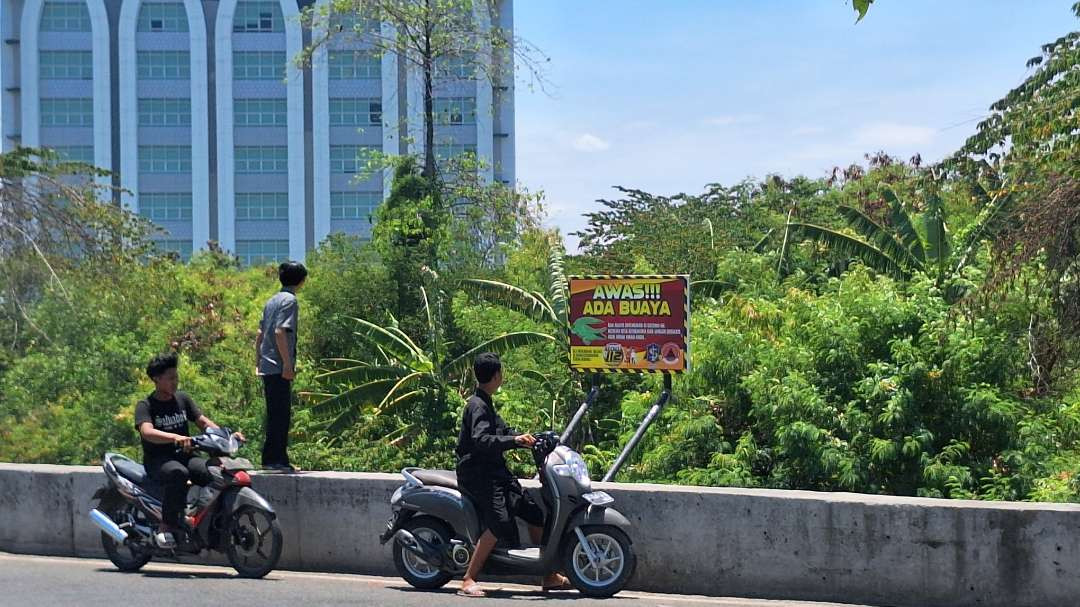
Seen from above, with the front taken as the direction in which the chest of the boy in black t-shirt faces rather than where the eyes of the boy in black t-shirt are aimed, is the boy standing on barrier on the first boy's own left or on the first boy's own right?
on the first boy's own left

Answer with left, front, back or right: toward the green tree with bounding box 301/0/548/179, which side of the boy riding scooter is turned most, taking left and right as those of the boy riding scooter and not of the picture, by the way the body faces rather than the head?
left

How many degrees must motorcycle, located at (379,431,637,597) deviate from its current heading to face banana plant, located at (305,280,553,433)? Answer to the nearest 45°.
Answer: approximately 90° to its left

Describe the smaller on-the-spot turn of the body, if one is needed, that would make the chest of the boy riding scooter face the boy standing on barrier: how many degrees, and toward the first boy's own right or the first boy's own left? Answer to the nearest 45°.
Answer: approximately 135° to the first boy's own left

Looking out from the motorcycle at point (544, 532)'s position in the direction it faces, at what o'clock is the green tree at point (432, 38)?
The green tree is roughly at 9 o'clock from the motorcycle.

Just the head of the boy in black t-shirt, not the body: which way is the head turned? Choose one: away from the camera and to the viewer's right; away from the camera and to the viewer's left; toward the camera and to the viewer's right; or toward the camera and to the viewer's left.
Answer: toward the camera and to the viewer's right

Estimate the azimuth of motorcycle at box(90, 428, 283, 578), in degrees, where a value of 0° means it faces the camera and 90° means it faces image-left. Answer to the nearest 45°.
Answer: approximately 315°

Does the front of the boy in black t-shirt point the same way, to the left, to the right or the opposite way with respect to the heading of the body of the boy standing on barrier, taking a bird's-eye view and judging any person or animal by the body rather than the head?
to the right

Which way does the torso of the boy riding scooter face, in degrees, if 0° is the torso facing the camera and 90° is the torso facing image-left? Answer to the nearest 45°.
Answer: approximately 270°

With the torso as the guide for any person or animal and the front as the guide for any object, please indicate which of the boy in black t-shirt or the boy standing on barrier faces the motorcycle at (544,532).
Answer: the boy in black t-shirt

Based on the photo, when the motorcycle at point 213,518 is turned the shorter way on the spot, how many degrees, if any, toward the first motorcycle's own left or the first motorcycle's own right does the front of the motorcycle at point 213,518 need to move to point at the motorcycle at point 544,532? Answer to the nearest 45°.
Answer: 0° — it already faces it

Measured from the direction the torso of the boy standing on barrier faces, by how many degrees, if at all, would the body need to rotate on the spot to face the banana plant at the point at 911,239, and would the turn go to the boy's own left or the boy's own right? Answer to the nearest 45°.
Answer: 0° — they already face it
